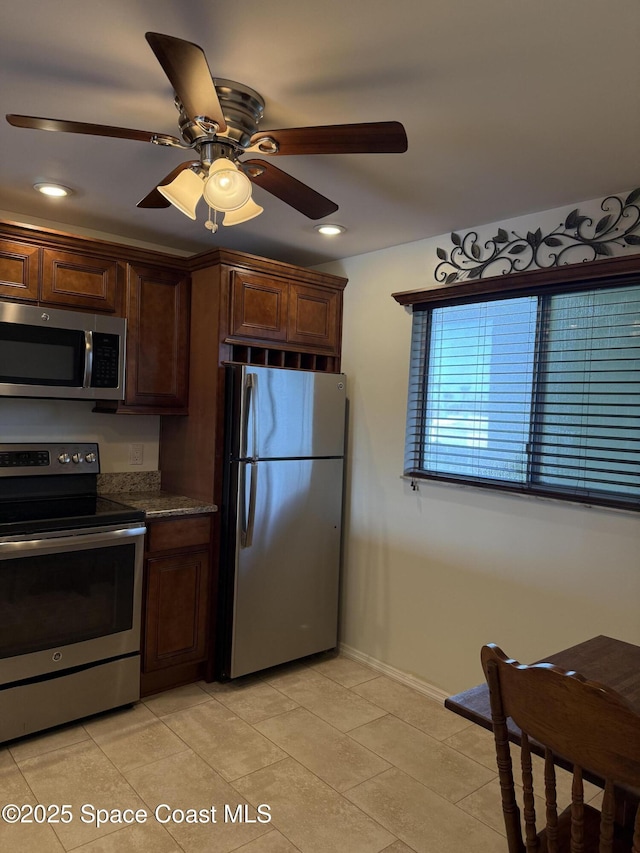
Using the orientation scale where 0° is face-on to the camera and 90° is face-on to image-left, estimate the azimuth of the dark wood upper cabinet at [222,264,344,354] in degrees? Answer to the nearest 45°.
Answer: approximately 315°

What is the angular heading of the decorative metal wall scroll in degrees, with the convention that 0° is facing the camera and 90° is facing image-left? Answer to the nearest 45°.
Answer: approximately 45°

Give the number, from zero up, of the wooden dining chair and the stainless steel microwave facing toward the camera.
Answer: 1

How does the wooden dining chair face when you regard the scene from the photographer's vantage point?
facing away from the viewer and to the right of the viewer

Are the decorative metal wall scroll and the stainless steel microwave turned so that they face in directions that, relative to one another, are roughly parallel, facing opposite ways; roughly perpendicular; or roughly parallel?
roughly perpendicular

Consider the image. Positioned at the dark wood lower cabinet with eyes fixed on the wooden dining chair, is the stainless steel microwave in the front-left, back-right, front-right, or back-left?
back-right

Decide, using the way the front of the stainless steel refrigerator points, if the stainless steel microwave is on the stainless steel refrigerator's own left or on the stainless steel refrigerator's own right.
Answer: on the stainless steel refrigerator's own right

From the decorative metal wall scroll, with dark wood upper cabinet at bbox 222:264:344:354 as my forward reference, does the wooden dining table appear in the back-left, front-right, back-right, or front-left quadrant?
back-left
